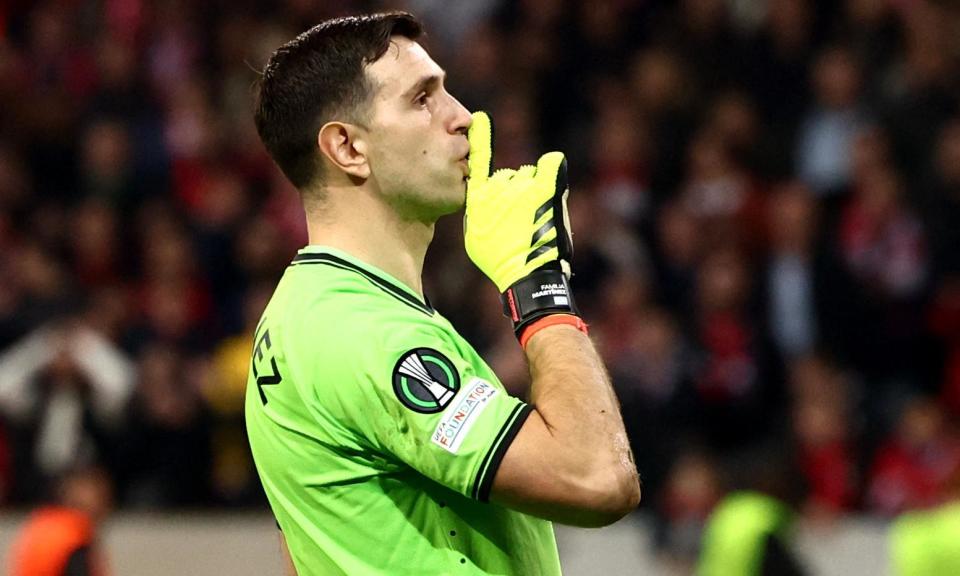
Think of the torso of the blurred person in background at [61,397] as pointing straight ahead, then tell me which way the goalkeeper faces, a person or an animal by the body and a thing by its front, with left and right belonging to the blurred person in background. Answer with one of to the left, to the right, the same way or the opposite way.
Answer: to the left

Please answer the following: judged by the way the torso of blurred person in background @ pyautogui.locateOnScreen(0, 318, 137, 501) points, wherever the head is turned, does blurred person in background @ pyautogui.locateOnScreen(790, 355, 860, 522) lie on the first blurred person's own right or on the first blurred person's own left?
on the first blurred person's own left

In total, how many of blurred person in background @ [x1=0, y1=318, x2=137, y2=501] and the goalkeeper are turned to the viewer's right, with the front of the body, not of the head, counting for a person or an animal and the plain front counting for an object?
1

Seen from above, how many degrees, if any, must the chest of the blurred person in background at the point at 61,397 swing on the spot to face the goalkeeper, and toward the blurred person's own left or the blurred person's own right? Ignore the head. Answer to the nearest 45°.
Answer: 0° — they already face them

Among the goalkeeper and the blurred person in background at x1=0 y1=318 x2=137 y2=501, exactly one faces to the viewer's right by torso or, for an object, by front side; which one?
the goalkeeper

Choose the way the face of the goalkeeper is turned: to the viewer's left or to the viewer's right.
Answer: to the viewer's right

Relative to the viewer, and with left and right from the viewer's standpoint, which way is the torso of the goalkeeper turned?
facing to the right of the viewer

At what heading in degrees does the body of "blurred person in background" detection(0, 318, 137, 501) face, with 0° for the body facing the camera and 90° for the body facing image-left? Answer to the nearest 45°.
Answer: approximately 0°
